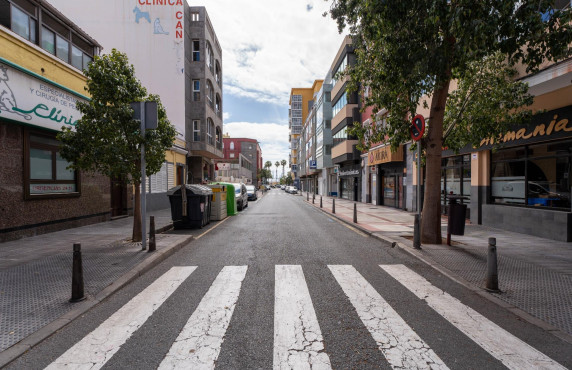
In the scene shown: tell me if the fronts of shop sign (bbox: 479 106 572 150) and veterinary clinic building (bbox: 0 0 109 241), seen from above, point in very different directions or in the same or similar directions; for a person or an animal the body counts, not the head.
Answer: very different directions

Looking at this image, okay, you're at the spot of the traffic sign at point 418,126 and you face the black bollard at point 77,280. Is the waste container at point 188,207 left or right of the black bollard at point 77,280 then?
right

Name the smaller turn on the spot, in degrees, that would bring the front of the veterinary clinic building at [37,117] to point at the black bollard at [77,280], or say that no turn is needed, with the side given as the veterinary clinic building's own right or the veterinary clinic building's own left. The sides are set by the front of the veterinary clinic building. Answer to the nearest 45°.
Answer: approximately 45° to the veterinary clinic building's own right

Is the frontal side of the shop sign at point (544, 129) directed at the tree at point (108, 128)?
yes

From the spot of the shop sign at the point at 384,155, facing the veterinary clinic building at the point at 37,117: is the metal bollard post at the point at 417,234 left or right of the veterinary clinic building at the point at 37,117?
left

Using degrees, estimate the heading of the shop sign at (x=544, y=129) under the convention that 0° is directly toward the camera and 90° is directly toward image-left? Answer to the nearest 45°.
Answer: approximately 45°

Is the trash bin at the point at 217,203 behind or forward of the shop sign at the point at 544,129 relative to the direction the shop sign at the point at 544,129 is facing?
forward

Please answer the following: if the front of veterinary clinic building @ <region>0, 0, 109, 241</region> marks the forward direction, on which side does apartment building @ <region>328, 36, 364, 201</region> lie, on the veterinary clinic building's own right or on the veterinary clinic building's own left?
on the veterinary clinic building's own left

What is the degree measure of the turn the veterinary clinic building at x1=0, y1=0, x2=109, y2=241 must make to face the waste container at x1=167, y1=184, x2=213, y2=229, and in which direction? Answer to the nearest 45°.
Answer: approximately 45° to its left

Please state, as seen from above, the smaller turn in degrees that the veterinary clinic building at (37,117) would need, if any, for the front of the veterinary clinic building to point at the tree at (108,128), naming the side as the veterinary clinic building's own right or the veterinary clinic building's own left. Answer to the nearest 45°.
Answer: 0° — it already faces it

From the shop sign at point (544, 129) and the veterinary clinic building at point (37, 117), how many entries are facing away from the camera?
0

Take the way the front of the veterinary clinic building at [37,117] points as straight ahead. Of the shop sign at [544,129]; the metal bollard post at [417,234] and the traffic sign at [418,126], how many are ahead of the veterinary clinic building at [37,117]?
3

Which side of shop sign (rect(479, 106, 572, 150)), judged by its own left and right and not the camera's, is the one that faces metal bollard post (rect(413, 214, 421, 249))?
front

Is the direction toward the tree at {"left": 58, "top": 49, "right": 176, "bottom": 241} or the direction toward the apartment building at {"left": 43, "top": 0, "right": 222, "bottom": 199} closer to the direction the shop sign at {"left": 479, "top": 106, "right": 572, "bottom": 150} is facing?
the tree

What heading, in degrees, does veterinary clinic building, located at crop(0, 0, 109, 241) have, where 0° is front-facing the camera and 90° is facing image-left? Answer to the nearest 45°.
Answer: approximately 315°
